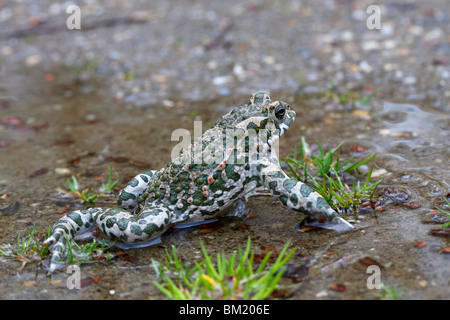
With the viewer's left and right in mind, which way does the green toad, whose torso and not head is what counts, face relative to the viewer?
facing away from the viewer and to the right of the viewer
